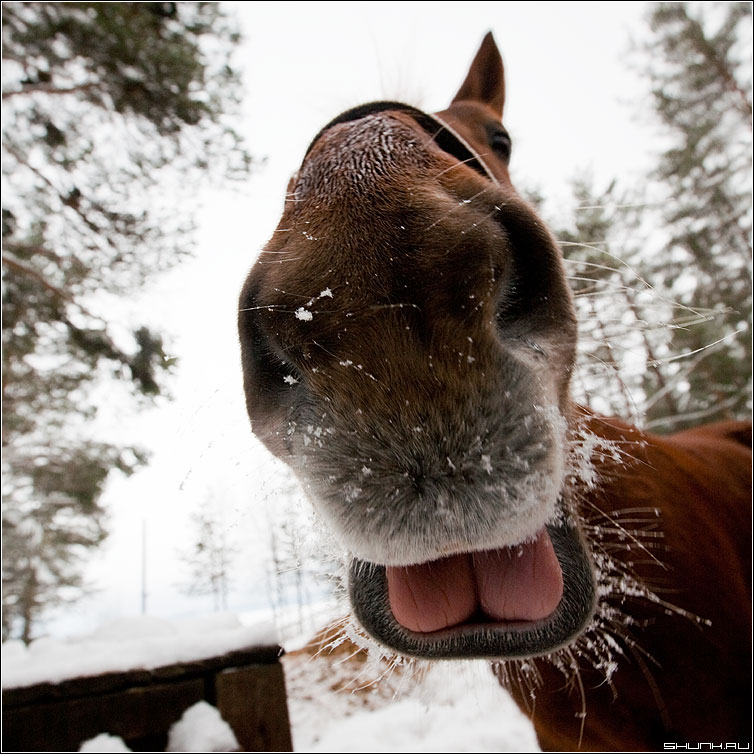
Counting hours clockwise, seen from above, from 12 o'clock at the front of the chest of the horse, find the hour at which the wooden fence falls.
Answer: The wooden fence is roughly at 3 o'clock from the horse.

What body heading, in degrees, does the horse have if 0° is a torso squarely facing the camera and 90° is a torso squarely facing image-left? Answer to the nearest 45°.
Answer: approximately 45°

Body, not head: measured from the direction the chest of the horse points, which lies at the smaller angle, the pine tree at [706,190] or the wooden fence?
the wooden fence

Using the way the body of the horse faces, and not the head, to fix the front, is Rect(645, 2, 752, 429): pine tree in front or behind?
behind
